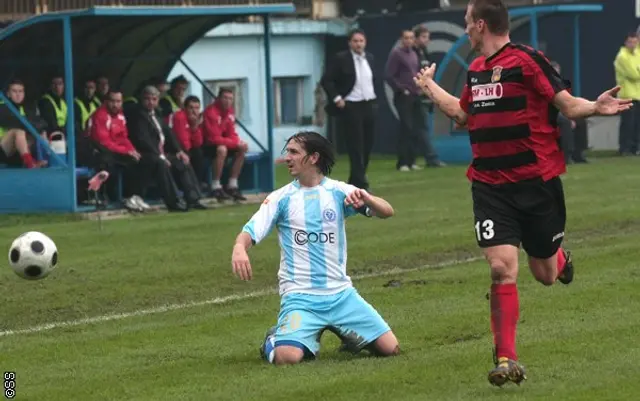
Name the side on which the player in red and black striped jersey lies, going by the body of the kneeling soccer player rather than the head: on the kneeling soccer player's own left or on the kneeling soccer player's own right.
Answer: on the kneeling soccer player's own left

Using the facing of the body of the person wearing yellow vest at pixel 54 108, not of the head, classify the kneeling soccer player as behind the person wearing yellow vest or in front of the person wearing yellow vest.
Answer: in front

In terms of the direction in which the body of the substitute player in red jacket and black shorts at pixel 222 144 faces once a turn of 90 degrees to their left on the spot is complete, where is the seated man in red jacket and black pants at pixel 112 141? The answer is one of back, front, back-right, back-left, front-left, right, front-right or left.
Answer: back

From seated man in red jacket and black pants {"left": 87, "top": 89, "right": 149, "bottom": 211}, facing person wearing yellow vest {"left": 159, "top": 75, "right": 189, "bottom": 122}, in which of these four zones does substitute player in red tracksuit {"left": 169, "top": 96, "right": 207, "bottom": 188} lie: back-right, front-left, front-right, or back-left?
front-right

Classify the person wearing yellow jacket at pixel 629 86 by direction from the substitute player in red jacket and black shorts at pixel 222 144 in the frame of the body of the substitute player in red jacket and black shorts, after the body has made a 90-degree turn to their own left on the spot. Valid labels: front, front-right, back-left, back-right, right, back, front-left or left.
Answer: front

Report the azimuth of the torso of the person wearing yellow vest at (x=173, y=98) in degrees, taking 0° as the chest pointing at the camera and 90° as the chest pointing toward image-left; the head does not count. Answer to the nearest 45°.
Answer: approximately 315°

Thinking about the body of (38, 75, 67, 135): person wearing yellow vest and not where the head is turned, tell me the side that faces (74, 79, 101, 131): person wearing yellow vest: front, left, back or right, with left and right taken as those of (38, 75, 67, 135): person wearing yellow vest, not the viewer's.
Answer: left

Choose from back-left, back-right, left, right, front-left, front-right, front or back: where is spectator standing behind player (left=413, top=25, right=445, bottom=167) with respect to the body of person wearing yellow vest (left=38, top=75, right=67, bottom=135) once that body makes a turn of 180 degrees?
right

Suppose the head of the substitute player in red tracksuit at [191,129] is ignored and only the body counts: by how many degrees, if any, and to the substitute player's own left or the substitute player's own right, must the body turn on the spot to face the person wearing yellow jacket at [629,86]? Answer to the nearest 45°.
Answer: approximately 90° to the substitute player's own left

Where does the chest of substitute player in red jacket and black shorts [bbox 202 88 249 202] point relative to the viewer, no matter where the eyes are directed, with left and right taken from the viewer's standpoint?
facing the viewer and to the right of the viewer

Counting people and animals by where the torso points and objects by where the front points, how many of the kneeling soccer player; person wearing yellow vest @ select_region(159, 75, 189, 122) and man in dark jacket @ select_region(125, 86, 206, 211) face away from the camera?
0

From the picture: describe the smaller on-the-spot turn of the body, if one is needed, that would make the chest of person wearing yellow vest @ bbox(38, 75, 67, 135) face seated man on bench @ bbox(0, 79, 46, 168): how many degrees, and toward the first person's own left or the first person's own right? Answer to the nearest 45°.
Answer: approximately 90° to the first person's own right
